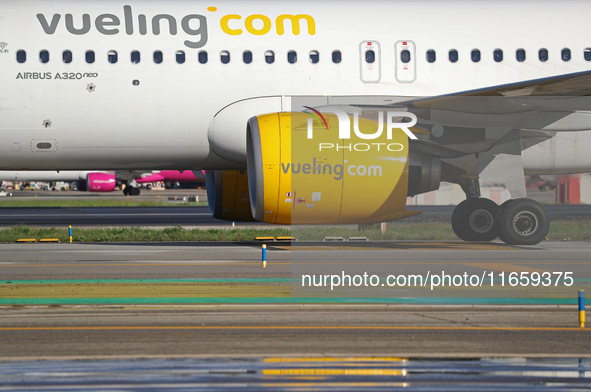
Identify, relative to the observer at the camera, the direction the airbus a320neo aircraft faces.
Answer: facing to the left of the viewer
